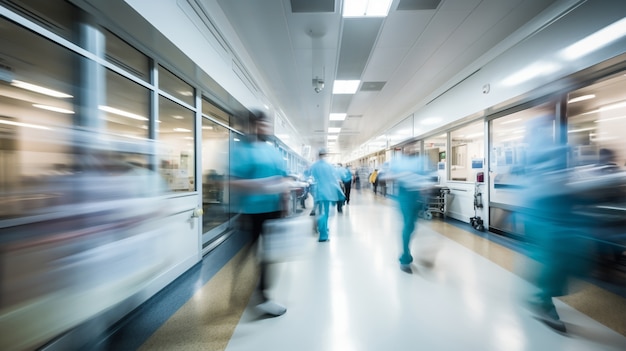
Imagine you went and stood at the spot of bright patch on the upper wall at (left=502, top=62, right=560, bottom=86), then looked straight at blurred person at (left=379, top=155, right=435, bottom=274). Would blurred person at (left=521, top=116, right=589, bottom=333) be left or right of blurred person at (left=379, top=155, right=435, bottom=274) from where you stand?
left

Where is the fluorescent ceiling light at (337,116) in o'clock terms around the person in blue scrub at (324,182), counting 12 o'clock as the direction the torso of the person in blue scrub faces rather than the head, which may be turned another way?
The fluorescent ceiling light is roughly at 12 o'clock from the person in blue scrub.
